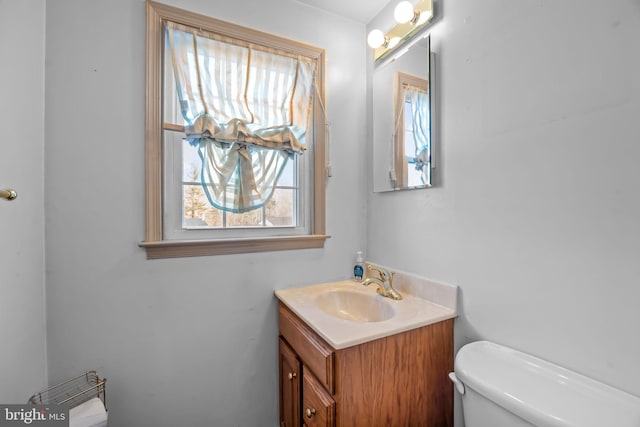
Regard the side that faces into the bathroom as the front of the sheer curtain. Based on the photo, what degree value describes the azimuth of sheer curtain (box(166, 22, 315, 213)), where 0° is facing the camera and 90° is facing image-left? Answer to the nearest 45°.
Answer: approximately 315°

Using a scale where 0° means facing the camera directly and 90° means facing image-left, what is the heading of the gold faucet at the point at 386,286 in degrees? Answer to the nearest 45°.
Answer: approximately 45°
